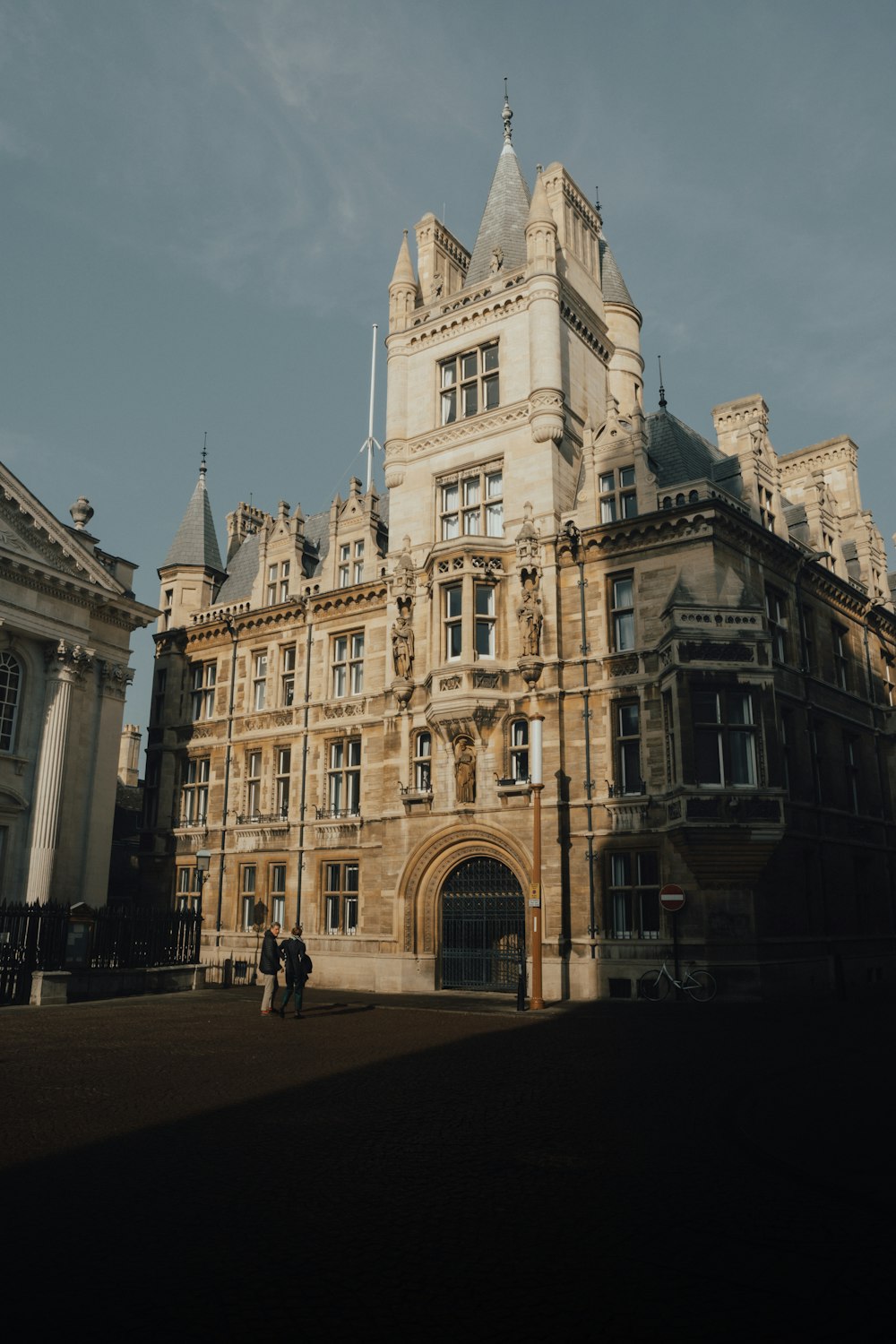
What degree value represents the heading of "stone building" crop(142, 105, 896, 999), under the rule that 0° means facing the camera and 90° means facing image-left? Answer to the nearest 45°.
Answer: approximately 45°

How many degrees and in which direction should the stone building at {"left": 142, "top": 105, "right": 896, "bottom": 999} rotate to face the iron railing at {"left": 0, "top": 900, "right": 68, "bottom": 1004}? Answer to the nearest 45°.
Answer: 0° — it already faces it

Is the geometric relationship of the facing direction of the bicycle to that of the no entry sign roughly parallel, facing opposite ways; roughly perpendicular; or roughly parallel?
roughly perpendicular

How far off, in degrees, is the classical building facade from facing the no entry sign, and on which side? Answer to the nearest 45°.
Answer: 0° — it already faces it

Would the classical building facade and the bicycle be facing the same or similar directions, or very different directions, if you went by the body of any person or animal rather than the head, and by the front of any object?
very different directions

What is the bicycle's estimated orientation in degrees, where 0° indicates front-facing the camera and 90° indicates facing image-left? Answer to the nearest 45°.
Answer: approximately 90°

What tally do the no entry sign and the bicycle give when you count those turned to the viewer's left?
1

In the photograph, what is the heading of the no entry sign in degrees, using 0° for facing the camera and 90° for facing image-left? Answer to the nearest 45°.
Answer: approximately 0°
